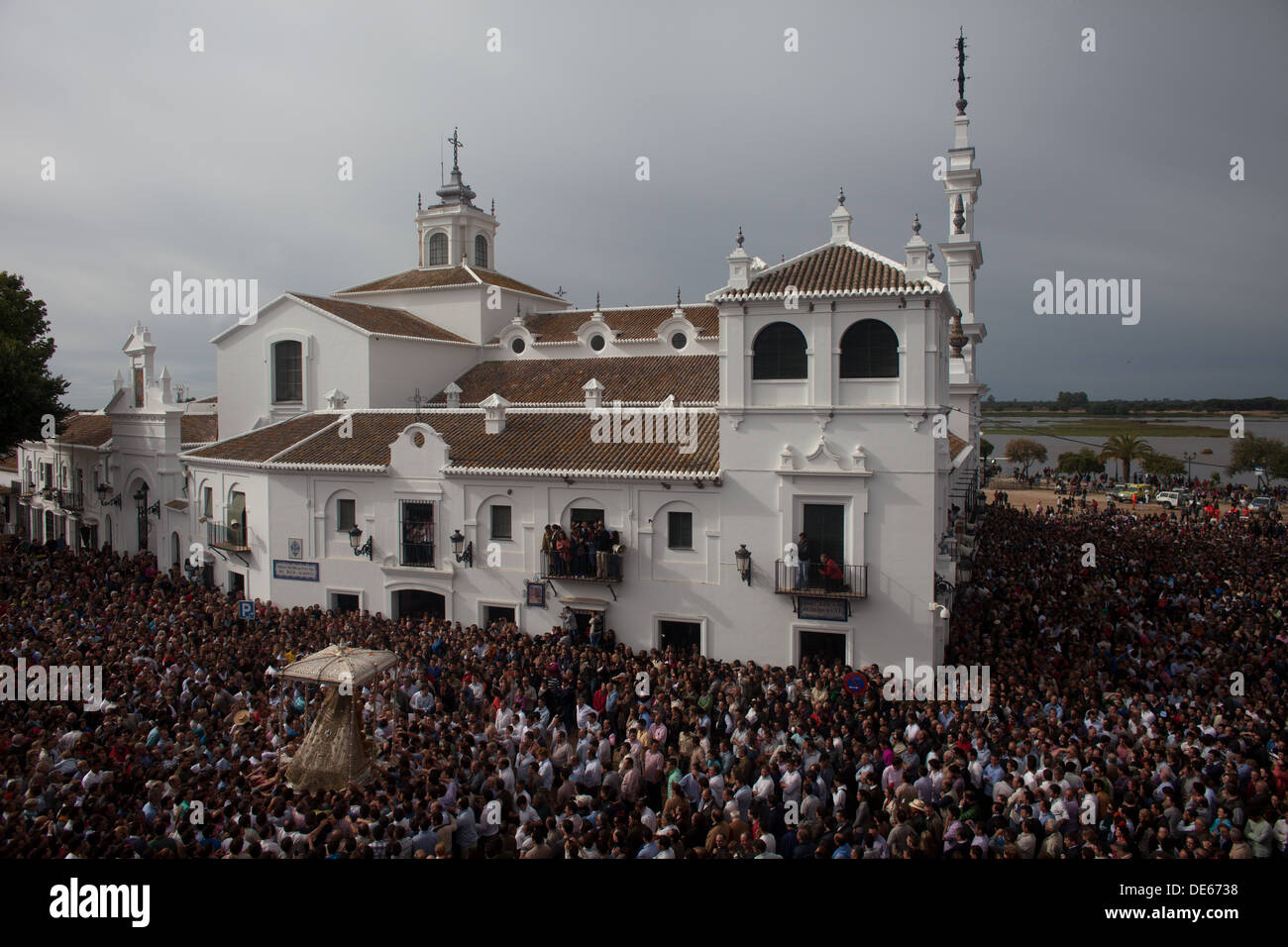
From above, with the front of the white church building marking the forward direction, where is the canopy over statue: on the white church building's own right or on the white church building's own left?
on the white church building's own right

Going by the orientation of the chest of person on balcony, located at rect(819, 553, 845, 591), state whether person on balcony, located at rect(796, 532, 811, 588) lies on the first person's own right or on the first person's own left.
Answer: on the first person's own right

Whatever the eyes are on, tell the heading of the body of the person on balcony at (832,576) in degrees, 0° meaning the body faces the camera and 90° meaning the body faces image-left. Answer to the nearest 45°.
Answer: approximately 45°

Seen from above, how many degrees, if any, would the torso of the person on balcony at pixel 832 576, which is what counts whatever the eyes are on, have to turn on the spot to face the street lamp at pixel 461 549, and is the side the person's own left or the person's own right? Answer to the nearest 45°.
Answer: approximately 45° to the person's own right
